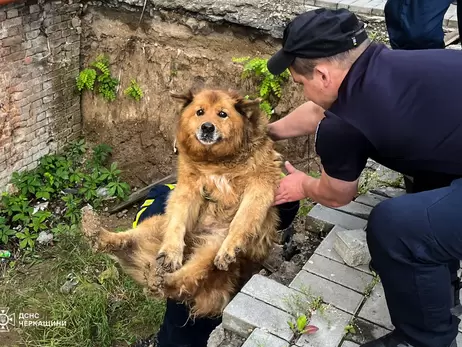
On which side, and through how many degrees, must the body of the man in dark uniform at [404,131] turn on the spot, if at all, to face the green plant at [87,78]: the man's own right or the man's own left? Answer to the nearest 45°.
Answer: approximately 45° to the man's own right

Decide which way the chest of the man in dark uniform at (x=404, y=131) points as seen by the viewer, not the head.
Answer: to the viewer's left

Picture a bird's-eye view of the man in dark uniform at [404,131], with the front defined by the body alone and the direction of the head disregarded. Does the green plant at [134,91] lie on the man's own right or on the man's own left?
on the man's own right

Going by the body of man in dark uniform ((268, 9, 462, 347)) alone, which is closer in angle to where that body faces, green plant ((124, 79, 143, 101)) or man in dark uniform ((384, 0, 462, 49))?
the green plant

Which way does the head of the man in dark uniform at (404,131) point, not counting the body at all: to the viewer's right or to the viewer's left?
to the viewer's left
